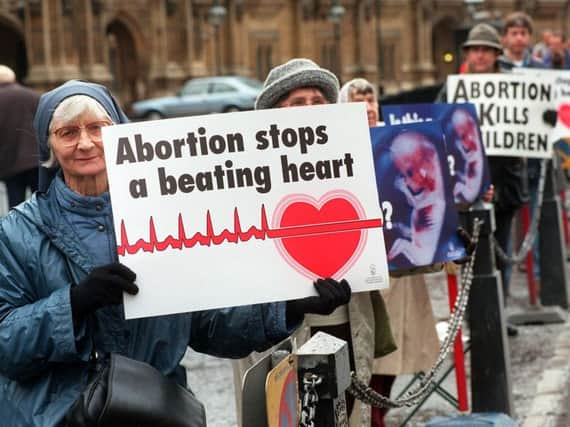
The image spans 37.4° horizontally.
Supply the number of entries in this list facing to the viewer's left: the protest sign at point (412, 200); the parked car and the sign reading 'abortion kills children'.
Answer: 1

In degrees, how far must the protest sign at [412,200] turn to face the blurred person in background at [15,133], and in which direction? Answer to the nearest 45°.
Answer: approximately 135° to its right

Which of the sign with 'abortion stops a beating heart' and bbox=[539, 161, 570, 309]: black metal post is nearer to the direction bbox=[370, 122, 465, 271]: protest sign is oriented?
the sign with 'abortion stops a beating heart'

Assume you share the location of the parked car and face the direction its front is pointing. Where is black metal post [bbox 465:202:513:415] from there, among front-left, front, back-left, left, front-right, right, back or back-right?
left

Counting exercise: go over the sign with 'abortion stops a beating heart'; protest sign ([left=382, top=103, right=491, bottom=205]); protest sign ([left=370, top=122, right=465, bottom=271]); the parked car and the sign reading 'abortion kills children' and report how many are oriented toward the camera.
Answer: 4
